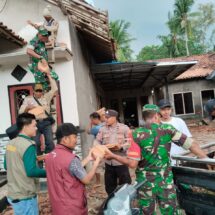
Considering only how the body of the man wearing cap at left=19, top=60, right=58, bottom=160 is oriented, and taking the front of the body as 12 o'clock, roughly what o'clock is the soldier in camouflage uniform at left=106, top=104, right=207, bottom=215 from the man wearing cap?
The soldier in camouflage uniform is roughly at 11 o'clock from the man wearing cap.

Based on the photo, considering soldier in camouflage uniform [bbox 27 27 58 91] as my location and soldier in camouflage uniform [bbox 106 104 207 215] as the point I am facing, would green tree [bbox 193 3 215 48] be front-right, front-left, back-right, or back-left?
back-left

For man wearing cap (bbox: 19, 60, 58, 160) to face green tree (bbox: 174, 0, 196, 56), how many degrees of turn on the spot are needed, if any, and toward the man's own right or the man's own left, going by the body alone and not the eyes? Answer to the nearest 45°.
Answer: approximately 135° to the man's own left

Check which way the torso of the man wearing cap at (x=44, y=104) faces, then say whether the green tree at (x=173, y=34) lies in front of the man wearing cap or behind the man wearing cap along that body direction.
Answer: behind

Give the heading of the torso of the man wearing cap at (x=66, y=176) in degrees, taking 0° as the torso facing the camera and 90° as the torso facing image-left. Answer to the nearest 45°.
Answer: approximately 225°

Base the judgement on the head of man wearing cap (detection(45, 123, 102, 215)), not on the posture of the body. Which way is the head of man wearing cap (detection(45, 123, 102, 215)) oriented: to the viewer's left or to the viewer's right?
to the viewer's right
